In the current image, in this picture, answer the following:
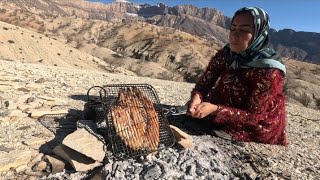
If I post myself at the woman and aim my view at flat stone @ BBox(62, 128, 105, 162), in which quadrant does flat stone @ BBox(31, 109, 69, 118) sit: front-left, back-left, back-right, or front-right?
front-right

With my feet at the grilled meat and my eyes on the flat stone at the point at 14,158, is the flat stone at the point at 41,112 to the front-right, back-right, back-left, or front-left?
front-right

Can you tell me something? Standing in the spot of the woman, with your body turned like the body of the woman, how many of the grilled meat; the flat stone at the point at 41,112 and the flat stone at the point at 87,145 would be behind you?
0

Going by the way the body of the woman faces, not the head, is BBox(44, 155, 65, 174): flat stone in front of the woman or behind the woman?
in front

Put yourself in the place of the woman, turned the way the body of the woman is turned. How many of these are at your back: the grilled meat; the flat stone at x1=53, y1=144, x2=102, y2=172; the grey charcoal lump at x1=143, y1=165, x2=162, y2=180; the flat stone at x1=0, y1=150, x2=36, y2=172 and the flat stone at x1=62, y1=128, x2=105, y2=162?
0

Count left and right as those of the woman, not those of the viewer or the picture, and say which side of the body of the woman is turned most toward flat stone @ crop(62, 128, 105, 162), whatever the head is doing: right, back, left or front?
front

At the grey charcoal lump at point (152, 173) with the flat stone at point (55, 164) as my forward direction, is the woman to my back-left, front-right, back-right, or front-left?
back-right

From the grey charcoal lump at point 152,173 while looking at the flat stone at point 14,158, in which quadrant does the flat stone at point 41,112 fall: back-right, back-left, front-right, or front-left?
front-right

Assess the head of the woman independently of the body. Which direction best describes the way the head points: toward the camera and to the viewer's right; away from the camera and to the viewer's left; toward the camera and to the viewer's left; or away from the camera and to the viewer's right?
toward the camera and to the viewer's left

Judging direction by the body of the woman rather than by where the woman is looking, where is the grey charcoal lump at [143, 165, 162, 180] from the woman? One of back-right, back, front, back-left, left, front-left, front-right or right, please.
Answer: front

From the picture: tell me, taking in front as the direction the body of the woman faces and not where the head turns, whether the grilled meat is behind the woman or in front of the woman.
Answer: in front

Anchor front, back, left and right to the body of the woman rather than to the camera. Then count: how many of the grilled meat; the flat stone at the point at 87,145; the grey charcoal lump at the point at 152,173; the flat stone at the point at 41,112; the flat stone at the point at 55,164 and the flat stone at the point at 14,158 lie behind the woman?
0

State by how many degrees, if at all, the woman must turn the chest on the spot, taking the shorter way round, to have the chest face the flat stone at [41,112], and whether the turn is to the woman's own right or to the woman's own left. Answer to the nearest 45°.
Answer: approximately 45° to the woman's own right

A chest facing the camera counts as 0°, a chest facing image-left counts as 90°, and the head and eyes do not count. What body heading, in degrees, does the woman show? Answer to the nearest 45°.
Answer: approximately 45°
